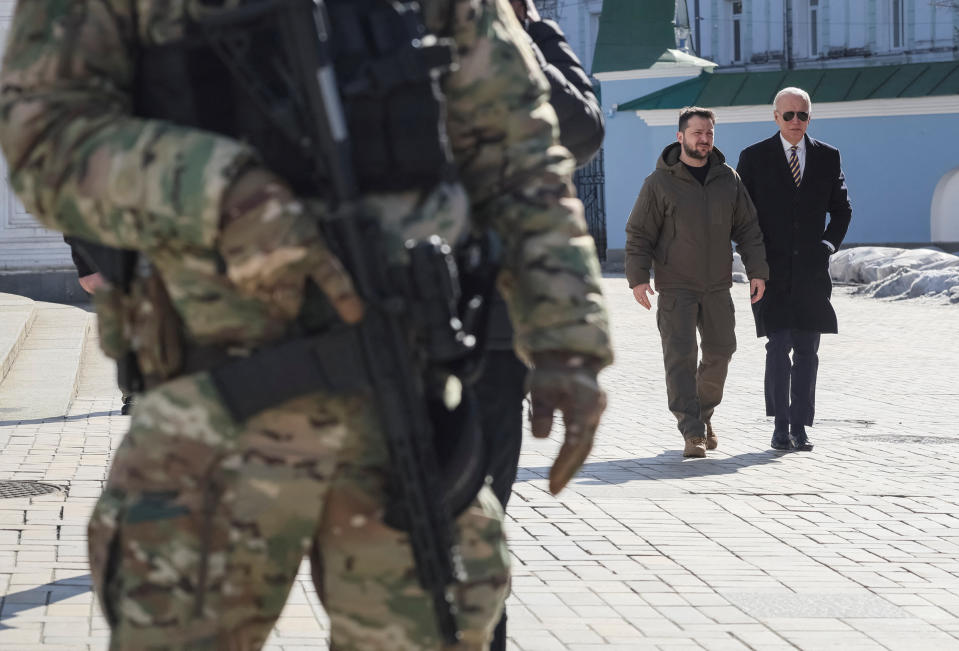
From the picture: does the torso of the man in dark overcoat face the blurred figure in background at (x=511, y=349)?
yes

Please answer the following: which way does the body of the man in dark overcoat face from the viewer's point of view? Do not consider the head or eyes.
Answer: toward the camera

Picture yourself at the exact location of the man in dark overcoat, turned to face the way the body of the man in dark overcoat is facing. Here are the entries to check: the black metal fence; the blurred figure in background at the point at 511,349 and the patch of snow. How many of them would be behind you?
2

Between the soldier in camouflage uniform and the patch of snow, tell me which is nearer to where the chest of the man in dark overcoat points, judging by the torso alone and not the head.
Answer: the soldier in camouflage uniform

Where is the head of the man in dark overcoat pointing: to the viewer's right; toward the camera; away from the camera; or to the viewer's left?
toward the camera

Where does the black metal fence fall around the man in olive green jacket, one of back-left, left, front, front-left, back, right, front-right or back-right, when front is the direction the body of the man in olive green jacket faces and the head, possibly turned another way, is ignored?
back

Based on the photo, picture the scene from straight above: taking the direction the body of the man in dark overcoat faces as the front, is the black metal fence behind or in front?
behind

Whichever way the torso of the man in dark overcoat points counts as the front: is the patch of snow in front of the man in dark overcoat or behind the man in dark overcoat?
behind

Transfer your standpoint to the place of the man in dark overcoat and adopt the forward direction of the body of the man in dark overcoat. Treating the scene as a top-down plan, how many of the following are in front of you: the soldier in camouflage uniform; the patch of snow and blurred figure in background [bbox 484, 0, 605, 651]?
2

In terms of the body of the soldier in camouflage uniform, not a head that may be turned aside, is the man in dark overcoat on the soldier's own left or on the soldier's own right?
on the soldier's own left

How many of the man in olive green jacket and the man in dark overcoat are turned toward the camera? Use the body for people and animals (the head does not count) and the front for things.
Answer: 2

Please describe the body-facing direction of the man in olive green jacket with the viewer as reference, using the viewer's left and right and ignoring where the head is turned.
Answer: facing the viewer

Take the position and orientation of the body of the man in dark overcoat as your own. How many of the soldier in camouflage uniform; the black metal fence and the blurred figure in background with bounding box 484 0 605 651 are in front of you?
2

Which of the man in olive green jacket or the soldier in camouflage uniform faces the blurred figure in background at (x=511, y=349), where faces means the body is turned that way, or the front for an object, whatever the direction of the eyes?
the man in olive green jacket

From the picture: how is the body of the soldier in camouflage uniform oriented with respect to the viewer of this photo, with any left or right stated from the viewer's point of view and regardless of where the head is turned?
facing the viewer and to the right of the viewer
